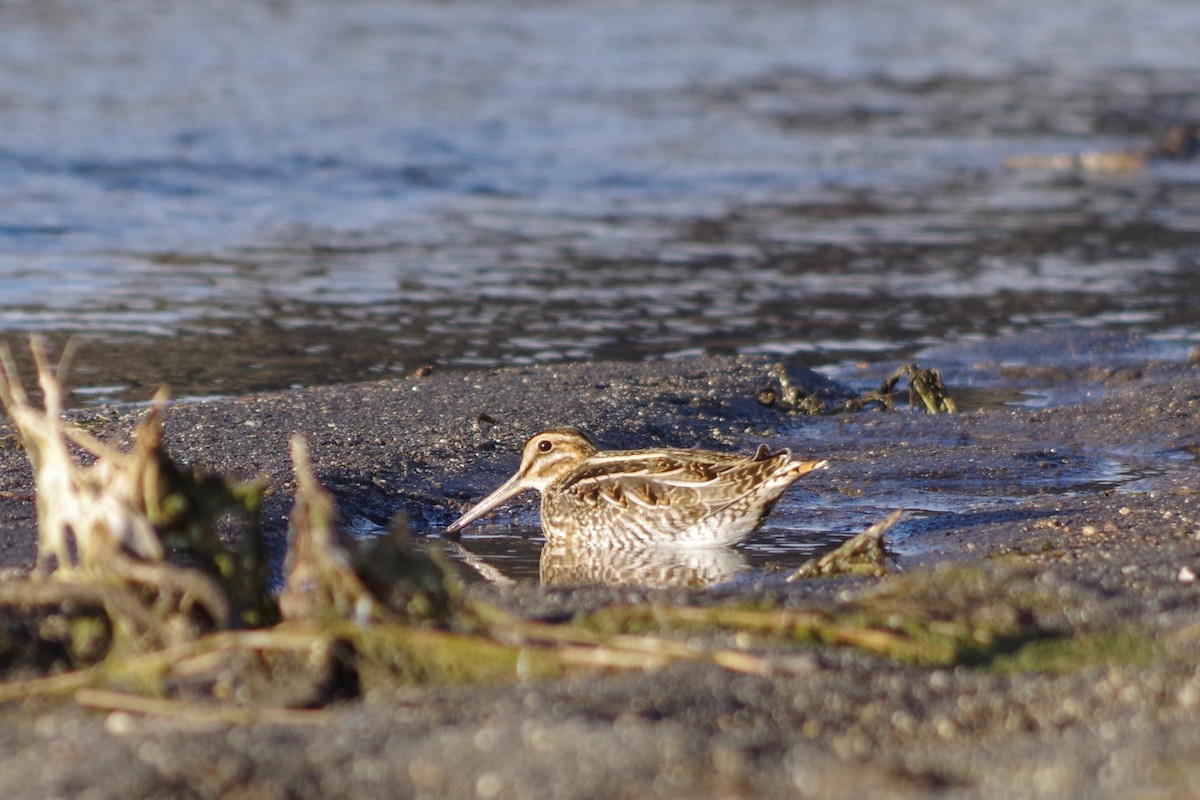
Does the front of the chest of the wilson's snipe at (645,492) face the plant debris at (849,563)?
no

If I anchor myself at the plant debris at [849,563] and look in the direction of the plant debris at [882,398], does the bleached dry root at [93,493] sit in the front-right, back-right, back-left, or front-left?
back-left

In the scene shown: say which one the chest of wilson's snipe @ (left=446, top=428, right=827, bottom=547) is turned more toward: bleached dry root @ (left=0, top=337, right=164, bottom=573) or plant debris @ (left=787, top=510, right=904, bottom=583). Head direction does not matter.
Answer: the bleached dry root

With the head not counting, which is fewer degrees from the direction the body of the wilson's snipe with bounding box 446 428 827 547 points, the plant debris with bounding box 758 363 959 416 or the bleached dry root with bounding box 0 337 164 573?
the bleached dry root

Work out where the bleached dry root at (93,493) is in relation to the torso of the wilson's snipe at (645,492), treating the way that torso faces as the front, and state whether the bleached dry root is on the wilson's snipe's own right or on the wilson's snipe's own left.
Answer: on the wilson's snipe's own left

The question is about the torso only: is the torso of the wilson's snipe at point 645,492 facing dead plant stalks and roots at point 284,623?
no

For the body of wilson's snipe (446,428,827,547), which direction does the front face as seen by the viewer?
to the viewer's left

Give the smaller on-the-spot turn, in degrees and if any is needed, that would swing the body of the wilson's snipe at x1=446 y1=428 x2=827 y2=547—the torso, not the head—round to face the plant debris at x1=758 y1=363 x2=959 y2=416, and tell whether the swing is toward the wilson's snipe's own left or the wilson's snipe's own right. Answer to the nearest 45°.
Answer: approximately 135° to the wilson's snipe's own right
